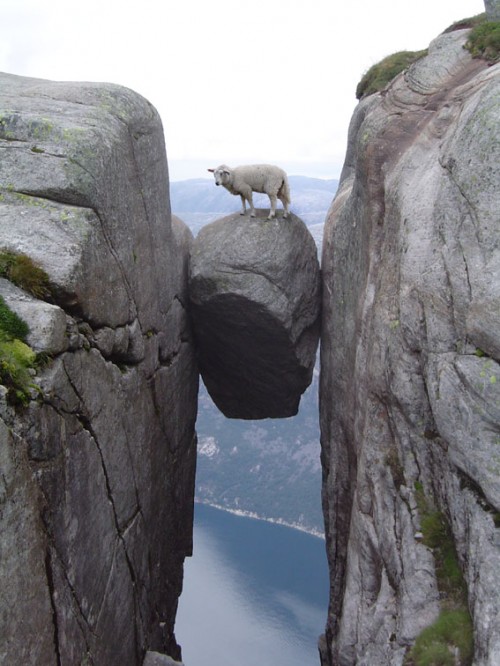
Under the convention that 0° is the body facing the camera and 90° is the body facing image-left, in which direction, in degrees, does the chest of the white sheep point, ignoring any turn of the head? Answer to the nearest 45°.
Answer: approximately 90°

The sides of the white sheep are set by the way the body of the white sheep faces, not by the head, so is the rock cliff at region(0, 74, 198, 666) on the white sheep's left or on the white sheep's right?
on the white sheep's left

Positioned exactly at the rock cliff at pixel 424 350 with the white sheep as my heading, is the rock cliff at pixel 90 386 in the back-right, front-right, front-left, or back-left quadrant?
front-left
